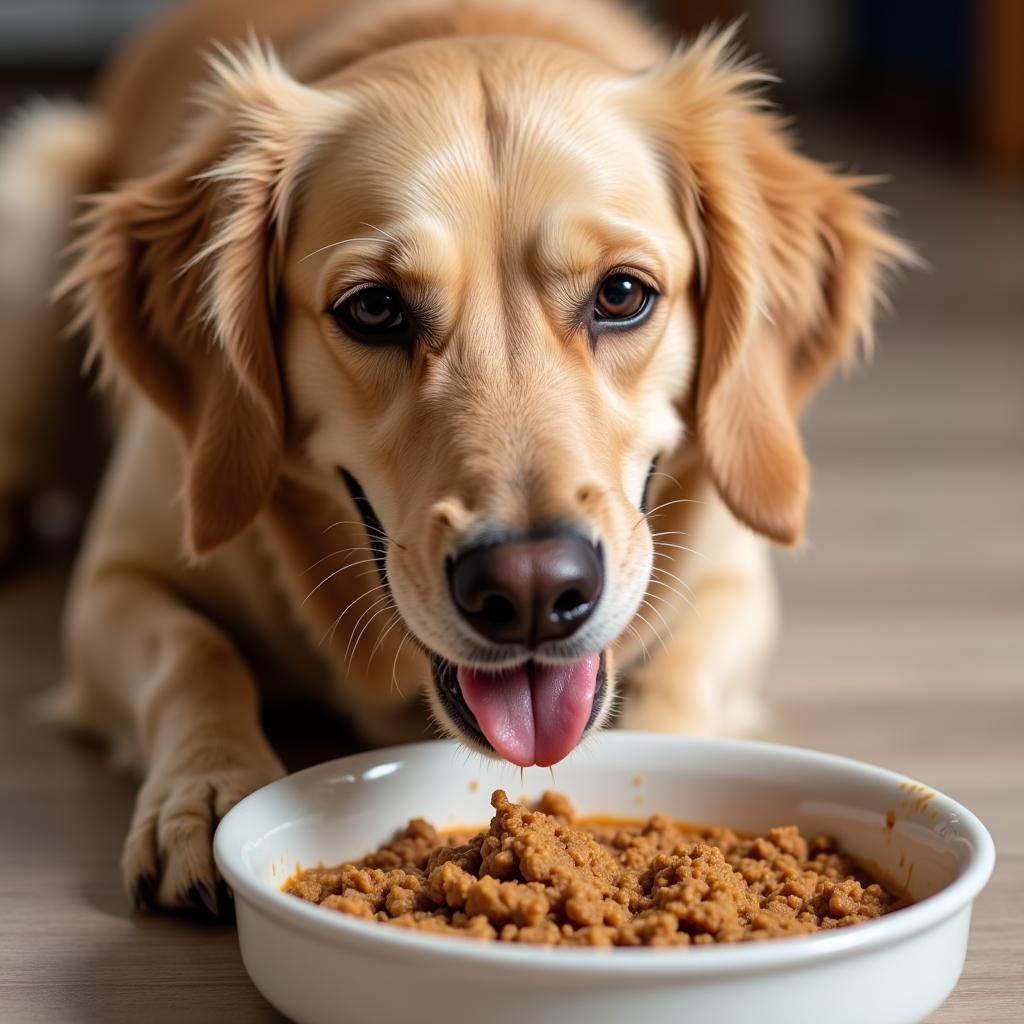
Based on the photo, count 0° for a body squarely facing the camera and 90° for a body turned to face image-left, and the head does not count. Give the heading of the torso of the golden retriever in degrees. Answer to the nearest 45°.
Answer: approximately 0°

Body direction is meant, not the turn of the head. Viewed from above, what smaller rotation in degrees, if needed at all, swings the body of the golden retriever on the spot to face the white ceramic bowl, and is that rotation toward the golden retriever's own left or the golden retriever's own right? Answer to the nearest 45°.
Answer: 0° — it already faces it

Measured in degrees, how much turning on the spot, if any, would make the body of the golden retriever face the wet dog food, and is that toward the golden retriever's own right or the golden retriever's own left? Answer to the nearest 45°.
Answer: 0° — it already faces it
